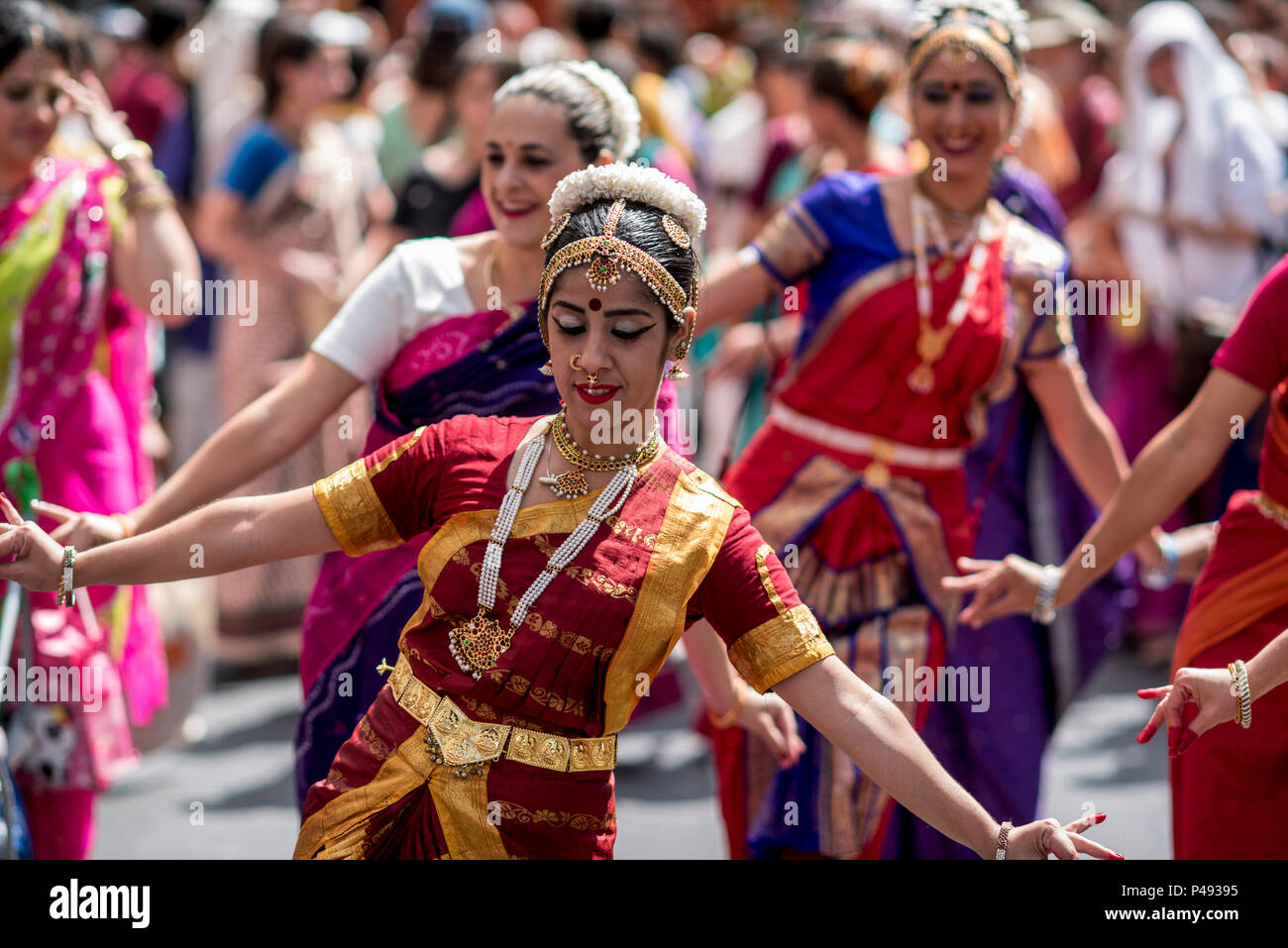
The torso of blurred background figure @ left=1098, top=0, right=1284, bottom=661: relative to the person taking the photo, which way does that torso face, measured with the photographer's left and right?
facing the viewer and to the left of the viewer

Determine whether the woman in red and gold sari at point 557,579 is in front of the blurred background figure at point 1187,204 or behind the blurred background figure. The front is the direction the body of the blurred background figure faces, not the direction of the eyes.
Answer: in front

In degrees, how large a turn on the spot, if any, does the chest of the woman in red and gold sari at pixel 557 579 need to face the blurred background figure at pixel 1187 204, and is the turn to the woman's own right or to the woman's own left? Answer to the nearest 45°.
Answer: approximately 135° to the woman's own left

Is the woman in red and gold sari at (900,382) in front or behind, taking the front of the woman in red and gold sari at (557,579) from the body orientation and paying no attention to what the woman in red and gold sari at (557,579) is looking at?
behind

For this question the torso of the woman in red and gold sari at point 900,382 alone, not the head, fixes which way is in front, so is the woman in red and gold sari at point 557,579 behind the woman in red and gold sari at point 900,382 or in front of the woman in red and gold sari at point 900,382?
in front

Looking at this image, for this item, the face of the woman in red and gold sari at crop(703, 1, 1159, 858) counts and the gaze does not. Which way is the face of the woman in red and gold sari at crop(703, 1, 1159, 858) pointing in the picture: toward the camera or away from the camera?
toward the camera

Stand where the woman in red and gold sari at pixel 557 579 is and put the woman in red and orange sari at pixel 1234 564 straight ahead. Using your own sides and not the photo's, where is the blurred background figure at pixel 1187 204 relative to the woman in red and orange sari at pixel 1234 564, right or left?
left

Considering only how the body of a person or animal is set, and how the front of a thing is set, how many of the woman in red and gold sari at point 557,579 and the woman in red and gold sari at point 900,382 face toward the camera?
2

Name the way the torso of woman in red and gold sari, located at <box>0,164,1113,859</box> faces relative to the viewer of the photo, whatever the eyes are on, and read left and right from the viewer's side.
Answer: facing the viewer

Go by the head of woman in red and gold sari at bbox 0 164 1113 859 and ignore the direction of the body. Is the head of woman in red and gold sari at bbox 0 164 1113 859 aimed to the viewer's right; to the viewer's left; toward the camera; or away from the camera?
toward the camera

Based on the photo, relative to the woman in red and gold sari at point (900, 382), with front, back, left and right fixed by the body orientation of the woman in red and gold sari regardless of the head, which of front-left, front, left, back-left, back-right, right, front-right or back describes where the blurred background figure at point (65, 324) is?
right

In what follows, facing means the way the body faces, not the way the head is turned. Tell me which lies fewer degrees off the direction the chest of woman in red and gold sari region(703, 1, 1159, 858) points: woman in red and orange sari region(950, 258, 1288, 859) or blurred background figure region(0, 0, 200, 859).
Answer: the woman in red and orange sari

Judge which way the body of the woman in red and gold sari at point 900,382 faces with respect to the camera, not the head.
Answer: toward the camera
